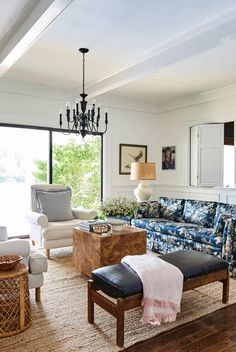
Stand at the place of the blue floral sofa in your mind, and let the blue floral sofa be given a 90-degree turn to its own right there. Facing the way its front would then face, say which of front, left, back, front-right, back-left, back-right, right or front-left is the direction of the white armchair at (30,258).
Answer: left

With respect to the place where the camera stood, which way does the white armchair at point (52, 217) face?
facing the viewer and to the right of the viewer

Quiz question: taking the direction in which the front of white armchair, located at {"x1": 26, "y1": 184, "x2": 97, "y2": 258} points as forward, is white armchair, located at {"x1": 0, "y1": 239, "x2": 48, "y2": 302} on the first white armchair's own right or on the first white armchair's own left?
on the first white armchair's own right

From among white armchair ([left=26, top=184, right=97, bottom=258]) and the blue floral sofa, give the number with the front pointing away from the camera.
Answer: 0

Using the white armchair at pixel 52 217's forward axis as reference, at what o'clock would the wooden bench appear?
The wooden bench is roughly at 1 o'clock from the white armchair.

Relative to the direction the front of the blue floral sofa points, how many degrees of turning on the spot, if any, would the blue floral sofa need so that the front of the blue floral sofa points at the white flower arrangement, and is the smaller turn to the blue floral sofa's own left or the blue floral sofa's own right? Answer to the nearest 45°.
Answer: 0° — it already faces it

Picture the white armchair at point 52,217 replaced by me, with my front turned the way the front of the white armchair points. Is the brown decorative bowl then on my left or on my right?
on my right

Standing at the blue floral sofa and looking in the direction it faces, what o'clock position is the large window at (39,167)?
The large window is roughly at 2 o'clock from the blue floral sofa.

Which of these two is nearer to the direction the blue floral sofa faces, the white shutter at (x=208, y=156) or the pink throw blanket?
the pink throw blanket

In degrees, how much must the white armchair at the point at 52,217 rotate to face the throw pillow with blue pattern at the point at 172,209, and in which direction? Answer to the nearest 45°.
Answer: approximately 45° to its left

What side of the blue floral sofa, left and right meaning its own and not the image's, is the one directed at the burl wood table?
front

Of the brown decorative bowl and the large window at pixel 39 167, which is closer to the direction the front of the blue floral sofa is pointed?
the brown decorative bowl

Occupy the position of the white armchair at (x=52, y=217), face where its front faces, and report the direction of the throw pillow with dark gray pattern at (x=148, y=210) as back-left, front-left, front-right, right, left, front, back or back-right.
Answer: front-left

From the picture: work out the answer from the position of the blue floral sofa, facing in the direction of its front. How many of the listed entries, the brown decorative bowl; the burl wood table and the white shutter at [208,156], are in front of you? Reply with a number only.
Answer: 2

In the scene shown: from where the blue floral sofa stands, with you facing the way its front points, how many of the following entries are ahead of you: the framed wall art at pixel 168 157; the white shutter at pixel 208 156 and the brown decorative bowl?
1

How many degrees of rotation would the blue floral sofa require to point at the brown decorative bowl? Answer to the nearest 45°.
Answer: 0° — it already faces it

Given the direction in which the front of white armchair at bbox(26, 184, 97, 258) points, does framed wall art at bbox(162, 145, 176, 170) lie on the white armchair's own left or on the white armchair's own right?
on the white armchair's own left
